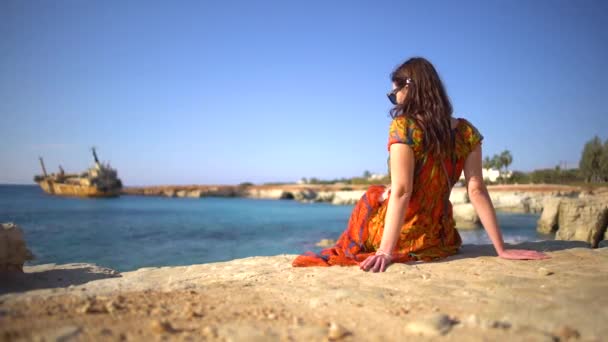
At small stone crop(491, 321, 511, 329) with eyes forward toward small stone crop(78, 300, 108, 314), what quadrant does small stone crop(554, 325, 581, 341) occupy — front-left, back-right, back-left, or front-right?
back-left

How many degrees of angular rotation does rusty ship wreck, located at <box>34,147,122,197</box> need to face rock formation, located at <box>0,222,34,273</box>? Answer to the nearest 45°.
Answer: approximately 90° to its left

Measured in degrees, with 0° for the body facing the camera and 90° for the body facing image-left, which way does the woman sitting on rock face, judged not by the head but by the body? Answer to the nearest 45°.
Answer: approximately 135°

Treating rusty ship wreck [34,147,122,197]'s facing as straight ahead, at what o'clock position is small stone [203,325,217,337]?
The small stone is roughly at 9 o'clock from the rusty ship wreck.

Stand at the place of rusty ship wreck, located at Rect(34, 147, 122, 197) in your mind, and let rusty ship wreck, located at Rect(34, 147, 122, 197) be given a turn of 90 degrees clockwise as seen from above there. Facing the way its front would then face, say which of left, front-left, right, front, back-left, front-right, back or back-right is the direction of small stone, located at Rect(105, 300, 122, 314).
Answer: back

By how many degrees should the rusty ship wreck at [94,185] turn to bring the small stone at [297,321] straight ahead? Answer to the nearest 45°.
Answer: approximately 90° to its left

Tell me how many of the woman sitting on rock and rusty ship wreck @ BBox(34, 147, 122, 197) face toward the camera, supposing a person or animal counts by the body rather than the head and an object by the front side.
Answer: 0

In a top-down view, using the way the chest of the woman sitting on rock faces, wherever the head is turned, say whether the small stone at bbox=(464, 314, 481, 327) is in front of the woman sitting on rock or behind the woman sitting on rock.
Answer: behind

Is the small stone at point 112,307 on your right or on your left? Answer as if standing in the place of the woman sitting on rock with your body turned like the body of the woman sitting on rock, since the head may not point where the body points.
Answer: on your left

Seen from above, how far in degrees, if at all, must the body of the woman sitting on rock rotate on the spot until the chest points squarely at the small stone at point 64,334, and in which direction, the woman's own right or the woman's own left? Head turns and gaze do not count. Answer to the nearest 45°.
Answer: approximately 90° to the woman's own left

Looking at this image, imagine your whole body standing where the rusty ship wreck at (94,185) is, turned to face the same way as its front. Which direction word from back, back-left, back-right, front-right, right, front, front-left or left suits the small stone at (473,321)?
left

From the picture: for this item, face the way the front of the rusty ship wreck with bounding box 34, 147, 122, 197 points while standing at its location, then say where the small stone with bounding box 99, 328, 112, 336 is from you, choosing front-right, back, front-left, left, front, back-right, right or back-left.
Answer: left

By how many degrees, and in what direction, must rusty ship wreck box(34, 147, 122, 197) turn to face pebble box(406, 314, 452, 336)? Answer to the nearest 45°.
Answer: approximately 90° to its left

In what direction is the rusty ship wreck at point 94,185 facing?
to the viewer's left

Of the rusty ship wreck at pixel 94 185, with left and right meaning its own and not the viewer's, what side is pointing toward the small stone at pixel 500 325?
left

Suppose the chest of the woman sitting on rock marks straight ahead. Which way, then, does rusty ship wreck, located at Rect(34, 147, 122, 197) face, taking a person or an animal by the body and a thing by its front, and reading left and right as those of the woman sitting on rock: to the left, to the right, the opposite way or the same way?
to the left

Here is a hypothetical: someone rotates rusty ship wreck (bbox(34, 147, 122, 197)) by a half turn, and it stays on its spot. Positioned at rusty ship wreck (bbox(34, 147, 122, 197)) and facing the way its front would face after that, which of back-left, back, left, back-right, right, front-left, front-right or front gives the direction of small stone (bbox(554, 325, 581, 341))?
right

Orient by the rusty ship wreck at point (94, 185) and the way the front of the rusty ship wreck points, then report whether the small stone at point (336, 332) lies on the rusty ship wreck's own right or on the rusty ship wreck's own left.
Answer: on the rusty ship wreck's own left
